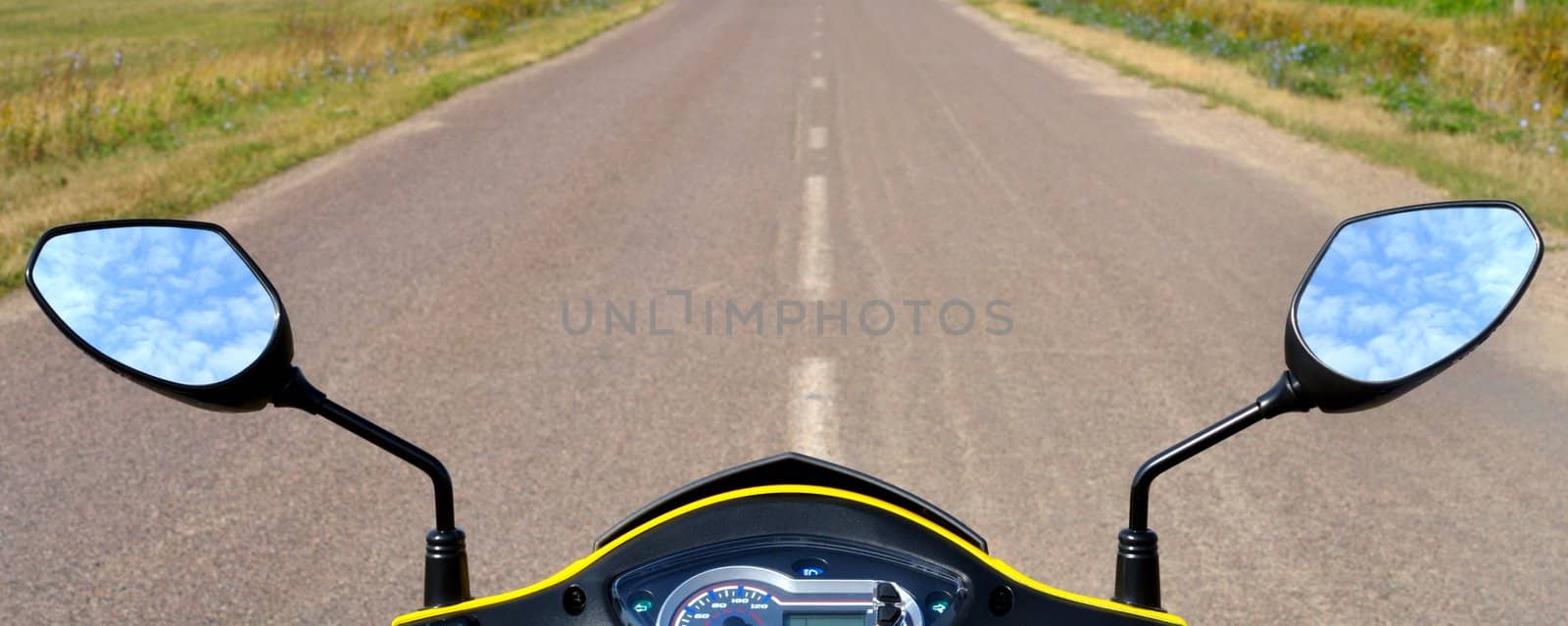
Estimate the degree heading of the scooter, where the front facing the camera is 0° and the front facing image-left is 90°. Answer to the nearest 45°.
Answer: approximately 180°
